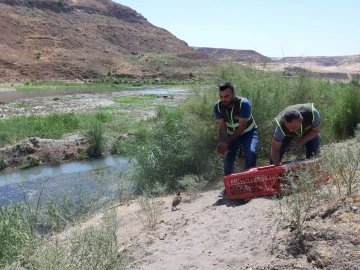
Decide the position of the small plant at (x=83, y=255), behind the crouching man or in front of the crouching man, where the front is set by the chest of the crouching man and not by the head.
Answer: in front

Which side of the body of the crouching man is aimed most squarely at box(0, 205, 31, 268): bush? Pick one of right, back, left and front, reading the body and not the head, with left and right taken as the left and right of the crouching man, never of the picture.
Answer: front

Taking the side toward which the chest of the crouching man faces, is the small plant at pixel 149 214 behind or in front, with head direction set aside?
in front

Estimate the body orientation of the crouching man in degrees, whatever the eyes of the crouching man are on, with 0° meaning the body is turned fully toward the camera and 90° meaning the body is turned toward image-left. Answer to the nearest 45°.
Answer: approximately 45°

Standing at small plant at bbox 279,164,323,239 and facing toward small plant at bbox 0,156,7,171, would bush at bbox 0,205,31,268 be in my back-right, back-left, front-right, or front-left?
front-left
